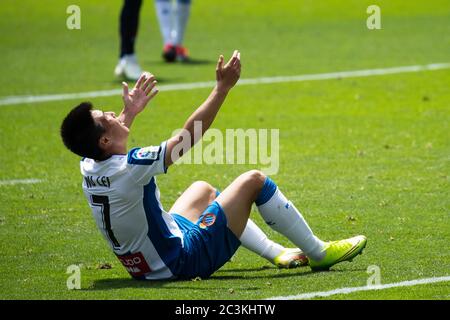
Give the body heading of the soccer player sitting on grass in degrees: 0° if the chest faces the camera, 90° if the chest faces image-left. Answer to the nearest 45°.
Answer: approximately 225°
